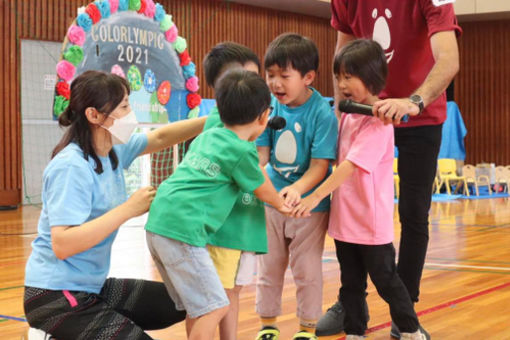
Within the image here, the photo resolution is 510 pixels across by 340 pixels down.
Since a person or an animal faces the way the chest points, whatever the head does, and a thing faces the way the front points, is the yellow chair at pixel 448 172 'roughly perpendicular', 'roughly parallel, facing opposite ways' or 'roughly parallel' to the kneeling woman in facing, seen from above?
roughly perpendicular

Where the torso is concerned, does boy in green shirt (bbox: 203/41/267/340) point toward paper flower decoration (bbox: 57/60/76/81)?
no

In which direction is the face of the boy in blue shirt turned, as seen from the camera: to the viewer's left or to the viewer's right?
to the viewer's left

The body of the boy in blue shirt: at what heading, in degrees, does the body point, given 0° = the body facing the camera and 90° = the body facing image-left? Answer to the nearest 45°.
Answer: approximately 45°

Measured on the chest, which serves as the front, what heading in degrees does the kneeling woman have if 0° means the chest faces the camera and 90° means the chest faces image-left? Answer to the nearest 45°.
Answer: approximately 270°

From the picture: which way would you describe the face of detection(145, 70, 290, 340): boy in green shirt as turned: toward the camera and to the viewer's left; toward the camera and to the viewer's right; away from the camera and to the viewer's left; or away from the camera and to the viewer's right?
away from the camera and to the viewer's right

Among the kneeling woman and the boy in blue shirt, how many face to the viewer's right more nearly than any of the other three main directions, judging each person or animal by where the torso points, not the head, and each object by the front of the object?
1

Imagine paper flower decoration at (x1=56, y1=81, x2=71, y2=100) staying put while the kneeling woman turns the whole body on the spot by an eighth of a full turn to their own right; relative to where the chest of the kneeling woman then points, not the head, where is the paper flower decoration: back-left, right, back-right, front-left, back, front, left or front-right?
back-left

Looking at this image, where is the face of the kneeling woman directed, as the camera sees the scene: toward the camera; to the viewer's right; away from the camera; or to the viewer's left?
to the viewer's right
